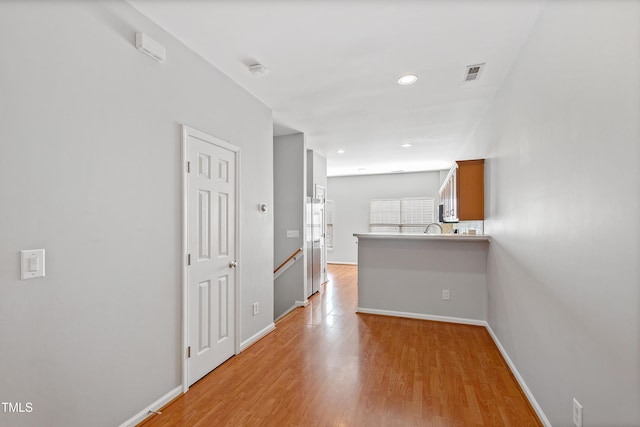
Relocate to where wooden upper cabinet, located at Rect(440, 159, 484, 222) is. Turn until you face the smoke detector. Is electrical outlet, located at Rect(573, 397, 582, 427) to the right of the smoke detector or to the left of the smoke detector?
left

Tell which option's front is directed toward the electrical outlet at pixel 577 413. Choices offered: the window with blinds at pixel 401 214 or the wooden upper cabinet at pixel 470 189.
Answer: the window with blinds

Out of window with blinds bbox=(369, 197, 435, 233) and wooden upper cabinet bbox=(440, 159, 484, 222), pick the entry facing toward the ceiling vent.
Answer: the window with blinds

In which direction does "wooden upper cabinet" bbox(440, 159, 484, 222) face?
to the viewer's left

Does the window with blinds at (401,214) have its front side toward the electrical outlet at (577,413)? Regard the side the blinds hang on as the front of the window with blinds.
yes

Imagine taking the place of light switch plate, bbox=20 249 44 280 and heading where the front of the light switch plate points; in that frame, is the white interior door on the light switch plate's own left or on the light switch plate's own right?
on the light switch plate's own left

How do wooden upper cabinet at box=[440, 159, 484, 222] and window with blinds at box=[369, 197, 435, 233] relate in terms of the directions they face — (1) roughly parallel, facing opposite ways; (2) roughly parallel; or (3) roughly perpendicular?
roughly perpendicular

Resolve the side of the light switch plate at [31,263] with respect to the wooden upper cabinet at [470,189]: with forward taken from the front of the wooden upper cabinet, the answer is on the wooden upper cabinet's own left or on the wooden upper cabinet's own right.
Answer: on the wooden upper cabinet's own left

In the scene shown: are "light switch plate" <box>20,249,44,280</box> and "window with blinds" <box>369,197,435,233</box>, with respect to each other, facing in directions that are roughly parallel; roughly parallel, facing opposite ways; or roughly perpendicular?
roughly perpendicular

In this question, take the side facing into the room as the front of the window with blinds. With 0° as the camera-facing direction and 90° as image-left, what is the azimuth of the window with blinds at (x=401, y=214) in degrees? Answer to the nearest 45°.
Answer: approximately 0°
